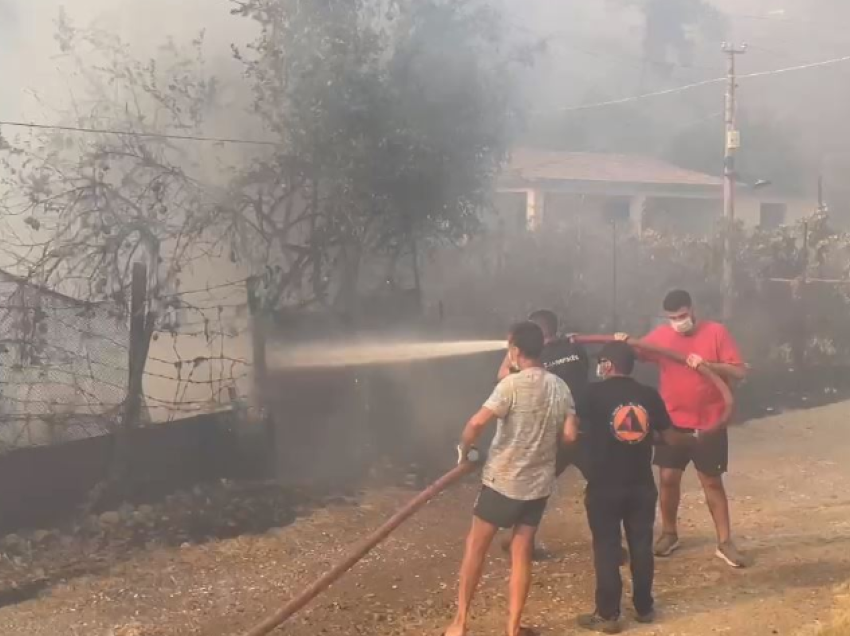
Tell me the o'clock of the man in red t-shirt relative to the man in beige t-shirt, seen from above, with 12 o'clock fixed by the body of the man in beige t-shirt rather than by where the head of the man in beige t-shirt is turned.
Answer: The man in red t-shirt is roughly at 3 o'clock from the man in beige t-shirt.

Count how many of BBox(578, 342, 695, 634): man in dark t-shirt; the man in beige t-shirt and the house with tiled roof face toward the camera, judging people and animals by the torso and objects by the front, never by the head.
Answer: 1

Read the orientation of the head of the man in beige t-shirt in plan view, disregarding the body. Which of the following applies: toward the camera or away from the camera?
away from the camera

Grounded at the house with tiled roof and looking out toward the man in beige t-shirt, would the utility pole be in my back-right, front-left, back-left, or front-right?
front-left

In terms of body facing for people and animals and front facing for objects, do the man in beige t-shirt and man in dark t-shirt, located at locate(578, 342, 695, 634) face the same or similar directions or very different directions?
same or similar directions

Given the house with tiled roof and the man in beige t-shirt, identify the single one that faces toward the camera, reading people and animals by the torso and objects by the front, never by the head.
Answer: the house with tiled roof

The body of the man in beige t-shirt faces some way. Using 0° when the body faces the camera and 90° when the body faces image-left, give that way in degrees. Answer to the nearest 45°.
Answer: approximately 135°

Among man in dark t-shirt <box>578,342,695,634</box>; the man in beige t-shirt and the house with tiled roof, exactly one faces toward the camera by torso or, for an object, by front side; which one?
the house with tiled roof

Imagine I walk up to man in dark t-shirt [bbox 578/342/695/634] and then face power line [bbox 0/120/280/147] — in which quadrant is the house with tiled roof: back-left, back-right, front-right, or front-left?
front-right

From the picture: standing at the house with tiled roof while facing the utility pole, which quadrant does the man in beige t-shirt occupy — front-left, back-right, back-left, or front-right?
front-right

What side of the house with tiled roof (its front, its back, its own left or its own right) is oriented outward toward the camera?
front

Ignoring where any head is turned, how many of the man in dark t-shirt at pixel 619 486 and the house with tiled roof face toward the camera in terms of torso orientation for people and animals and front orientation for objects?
1

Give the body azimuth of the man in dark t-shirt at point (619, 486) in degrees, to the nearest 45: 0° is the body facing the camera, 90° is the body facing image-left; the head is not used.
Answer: approximately 135°
